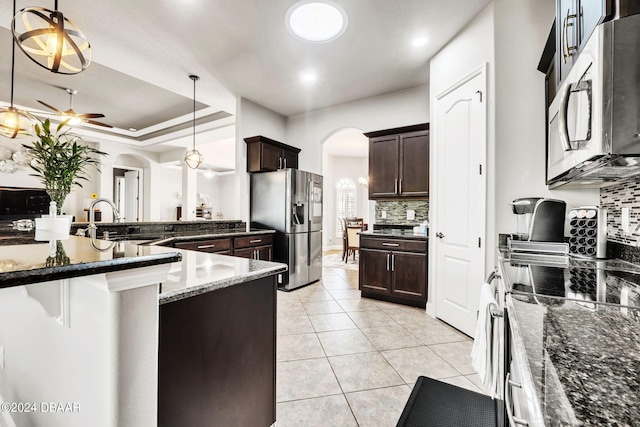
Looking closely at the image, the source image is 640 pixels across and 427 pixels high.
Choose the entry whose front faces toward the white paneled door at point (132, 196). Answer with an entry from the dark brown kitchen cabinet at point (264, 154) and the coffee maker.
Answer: the coffee maker

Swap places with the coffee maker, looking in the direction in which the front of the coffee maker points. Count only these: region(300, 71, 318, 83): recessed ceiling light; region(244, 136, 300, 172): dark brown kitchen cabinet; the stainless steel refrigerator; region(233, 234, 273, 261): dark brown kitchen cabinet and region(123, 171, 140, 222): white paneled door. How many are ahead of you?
5

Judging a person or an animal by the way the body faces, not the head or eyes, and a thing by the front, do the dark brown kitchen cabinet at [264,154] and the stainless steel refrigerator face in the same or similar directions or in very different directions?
same or similar directions

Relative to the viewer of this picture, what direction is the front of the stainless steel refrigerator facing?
facing the viewer and to the right of the viewer

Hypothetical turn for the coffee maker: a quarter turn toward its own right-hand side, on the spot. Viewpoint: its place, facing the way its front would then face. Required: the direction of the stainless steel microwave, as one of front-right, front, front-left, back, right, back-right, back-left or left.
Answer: back

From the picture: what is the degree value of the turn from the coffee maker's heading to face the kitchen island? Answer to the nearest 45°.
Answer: approximately 45° to its left

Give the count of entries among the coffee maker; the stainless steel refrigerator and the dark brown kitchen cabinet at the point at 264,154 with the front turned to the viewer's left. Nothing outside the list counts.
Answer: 1

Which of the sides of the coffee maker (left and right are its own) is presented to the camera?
left

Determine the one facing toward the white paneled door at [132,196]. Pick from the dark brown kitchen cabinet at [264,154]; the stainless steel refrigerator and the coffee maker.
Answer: the coffee maker

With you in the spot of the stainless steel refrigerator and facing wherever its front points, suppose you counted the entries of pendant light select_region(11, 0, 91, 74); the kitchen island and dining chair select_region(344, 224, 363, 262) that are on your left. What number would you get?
1

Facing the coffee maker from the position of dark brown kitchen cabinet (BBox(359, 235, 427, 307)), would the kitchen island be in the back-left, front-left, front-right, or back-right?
front-right

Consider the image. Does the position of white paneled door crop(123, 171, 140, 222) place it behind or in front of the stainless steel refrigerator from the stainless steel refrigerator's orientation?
behind
